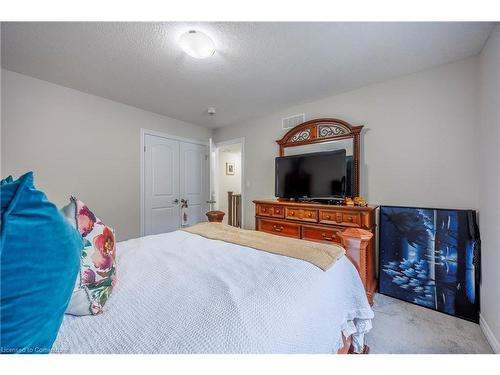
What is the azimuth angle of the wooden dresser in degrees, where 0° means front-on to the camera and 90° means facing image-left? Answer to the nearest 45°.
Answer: approximately 45°

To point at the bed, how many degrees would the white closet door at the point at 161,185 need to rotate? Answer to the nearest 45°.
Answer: approximately 45° to its right

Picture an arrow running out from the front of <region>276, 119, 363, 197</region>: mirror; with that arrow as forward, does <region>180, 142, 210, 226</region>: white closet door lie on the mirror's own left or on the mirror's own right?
on the mirror's own right

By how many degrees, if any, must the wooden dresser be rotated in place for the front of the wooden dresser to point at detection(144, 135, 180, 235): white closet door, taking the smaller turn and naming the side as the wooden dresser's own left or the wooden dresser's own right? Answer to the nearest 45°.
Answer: approximately 45° to the wooden dresser's own right

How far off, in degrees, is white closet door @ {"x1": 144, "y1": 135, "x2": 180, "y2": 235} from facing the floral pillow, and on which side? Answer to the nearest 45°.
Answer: approximately 45° to its right

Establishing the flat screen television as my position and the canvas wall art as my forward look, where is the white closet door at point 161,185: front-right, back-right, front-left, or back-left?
back-right

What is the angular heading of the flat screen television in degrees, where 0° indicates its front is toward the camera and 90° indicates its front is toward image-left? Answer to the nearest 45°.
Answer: approximately 45°

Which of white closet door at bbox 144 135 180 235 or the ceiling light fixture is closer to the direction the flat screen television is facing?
the ceiling light fixture

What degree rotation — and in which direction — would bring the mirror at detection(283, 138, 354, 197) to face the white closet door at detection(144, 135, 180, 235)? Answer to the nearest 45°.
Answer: approximately 45° to its right
